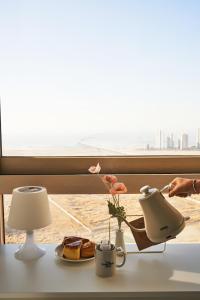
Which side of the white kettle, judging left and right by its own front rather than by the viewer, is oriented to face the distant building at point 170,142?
right

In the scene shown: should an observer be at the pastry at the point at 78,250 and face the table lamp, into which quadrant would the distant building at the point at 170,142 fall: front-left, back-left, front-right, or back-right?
back-right

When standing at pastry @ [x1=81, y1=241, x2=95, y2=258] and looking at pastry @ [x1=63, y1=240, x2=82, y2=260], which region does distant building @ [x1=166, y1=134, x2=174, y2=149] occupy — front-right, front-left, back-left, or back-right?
back-right

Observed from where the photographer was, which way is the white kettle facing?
facing to the left of the viewer

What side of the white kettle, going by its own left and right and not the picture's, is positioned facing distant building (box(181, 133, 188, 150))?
right
